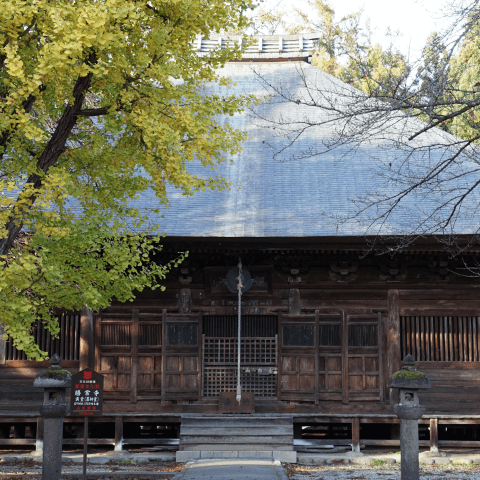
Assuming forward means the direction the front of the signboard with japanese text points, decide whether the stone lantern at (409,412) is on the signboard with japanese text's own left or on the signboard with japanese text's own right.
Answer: on the signboard with japanese text's own left

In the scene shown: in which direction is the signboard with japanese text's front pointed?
toward the camera
